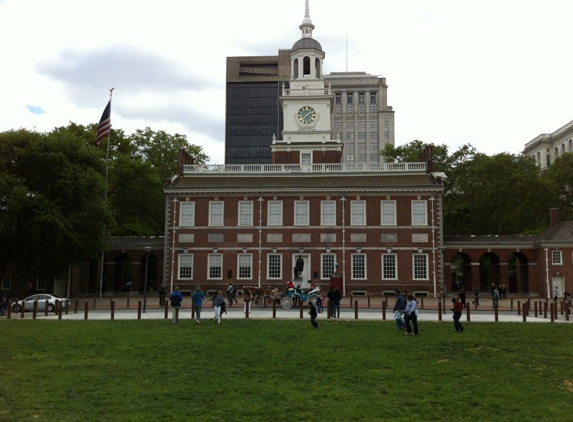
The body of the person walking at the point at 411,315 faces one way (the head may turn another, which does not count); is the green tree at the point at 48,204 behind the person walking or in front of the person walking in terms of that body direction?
in front

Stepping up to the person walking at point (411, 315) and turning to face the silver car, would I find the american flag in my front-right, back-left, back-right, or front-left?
front-right

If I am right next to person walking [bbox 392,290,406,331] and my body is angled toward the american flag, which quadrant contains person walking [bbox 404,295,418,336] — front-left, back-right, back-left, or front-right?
back-left

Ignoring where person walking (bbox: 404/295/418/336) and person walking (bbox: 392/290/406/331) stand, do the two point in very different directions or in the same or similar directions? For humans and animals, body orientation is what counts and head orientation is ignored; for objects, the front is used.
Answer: same or similar directions

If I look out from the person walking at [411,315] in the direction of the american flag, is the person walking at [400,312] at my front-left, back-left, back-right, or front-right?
front-right

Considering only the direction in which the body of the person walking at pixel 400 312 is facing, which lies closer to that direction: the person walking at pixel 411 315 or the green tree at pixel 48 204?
the green tree

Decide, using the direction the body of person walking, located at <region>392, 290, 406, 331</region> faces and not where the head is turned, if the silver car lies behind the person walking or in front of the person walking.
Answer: in front

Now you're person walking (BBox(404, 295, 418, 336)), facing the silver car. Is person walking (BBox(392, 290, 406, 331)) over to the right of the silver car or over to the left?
right
